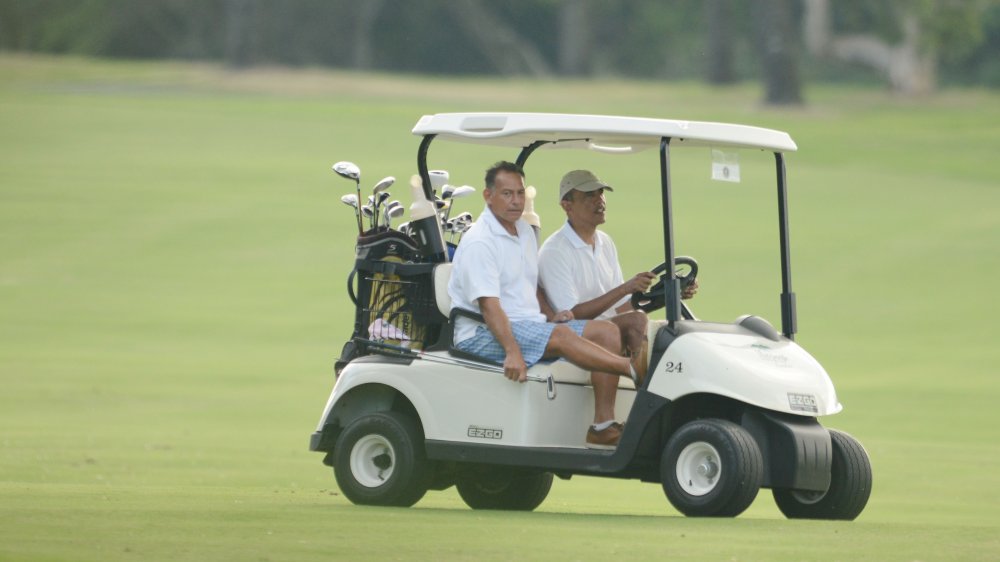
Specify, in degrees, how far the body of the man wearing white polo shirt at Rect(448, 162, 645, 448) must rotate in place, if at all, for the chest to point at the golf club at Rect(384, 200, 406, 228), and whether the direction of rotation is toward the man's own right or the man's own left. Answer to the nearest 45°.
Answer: approximately 180°

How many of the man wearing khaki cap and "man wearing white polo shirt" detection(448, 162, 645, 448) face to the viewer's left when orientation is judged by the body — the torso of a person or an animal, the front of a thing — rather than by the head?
0

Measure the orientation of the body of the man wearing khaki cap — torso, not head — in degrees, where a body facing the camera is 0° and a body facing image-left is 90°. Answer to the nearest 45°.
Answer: approximately 315°

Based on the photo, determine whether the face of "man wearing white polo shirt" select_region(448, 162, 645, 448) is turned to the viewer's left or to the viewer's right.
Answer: to the viewer's right

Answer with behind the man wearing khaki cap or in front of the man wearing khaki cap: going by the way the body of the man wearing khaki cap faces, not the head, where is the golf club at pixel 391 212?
behind

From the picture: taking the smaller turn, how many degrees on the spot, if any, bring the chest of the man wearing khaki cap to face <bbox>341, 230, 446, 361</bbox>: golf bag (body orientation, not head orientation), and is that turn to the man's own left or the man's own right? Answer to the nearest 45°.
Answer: approximately 135° to the man's own right

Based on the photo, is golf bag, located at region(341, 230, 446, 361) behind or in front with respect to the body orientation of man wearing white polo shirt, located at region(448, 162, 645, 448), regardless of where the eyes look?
behind

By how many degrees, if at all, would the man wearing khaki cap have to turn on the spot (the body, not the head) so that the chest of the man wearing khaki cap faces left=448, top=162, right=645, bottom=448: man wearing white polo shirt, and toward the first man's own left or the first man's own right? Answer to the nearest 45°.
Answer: approximately 90° to the first man's own right

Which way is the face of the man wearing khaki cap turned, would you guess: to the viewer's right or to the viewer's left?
to the viewer's right
